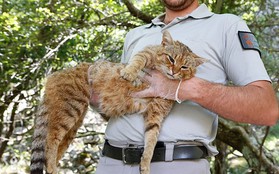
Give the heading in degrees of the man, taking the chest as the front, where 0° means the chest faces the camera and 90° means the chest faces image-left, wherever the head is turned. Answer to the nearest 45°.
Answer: approximately 45°
